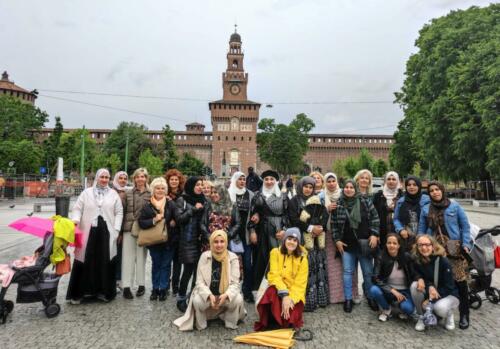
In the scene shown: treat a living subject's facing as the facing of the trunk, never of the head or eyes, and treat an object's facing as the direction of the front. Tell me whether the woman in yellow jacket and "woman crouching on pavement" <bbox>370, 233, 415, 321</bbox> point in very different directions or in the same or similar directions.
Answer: same or similar directions

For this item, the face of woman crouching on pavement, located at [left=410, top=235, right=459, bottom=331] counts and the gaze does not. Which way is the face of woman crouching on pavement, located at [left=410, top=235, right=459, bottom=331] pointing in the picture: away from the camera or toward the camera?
toward the camera

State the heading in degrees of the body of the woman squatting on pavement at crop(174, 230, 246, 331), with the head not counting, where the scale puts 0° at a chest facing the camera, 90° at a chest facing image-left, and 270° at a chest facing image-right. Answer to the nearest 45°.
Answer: approximately 0°

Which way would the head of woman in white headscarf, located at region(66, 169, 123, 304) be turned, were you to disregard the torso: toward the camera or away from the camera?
toward the camera

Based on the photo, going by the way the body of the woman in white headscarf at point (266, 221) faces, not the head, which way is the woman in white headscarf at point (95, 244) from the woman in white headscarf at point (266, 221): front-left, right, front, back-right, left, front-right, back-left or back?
right

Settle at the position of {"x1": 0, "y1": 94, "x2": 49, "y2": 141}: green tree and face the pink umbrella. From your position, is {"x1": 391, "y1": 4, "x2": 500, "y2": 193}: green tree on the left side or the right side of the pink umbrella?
left

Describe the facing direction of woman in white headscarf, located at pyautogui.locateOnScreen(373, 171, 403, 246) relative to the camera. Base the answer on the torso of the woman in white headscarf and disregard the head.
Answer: toward the camera

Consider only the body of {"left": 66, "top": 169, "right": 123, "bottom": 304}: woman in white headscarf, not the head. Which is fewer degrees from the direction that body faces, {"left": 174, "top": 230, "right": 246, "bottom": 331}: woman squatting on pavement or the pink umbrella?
the woman squatting on pavement

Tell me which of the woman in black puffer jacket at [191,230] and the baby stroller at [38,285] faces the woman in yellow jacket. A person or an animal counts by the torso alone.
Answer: the woman in black puffer jacket

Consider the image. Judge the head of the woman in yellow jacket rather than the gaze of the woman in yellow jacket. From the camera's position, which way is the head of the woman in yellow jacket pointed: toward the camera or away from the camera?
toward the camera

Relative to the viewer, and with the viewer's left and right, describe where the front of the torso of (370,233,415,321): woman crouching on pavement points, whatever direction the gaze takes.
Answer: facing the viewer

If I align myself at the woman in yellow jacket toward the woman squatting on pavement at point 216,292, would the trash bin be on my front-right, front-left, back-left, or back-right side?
front-right

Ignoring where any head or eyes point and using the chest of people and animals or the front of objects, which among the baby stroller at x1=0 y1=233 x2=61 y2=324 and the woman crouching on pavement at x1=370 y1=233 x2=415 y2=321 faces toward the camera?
the woman crouching on pavement

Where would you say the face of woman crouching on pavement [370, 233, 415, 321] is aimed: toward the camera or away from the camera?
toward the camera

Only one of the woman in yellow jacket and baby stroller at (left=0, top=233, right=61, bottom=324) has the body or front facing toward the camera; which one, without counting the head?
the woman in yellow jacket
